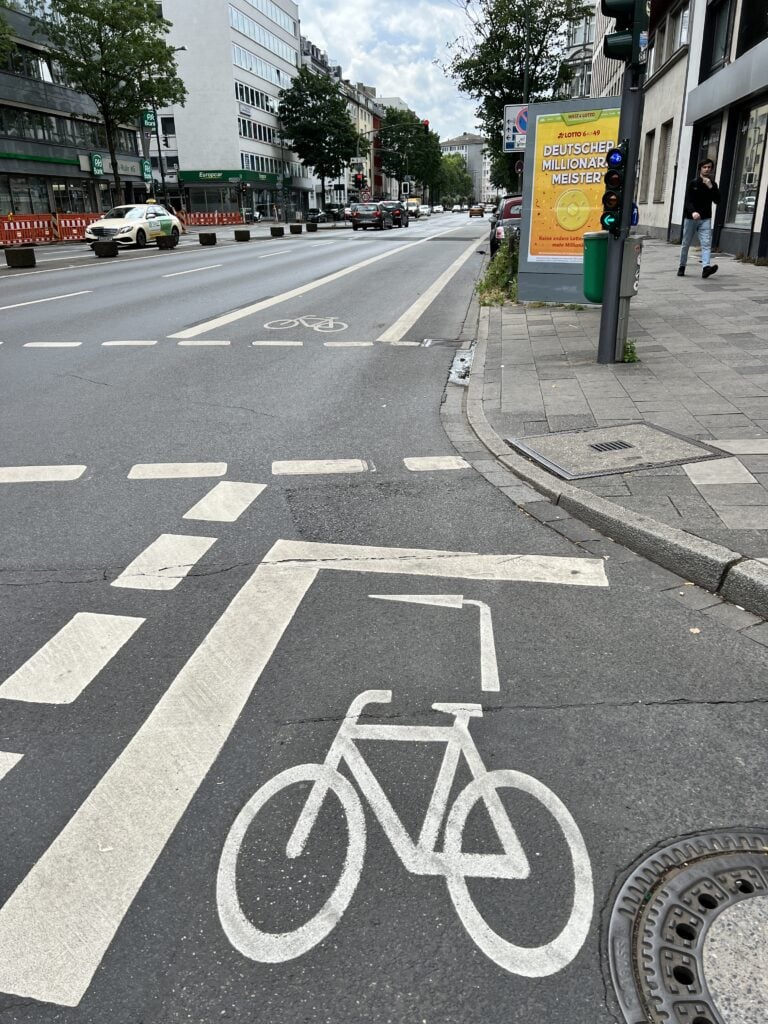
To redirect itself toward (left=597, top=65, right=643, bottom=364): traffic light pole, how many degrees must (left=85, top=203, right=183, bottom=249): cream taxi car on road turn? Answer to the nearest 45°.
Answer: approximately 45° to its left

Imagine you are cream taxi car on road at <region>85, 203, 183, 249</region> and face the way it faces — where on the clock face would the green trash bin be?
The green trash bin is roughly at 10 o'clock from the cream taxi car on road.

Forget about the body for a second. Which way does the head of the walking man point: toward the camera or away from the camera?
toward the camera

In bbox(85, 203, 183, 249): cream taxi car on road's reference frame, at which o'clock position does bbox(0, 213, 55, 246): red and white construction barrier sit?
The red and white construction barrier is roughly at 3 o'clock from the cream taxi car on road.

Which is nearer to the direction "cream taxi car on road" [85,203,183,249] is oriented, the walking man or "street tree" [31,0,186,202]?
the walking man

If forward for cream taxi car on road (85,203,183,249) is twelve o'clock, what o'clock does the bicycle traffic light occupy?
The bicycle traffic light is roughly at 10 o'clock from the cream taxi car on road.

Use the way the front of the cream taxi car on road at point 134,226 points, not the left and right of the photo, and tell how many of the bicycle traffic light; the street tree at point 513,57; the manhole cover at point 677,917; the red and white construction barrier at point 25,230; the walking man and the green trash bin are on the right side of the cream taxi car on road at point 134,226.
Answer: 1

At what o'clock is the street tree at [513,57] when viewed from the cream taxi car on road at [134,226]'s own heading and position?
The street tree is roughly at 9 o'clock from the cream taxi car on road.

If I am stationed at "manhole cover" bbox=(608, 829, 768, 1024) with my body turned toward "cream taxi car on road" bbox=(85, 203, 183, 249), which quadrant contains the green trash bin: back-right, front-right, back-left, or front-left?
front-right

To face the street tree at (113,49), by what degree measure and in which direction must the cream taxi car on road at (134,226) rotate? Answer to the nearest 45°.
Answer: approximately 135° to its right

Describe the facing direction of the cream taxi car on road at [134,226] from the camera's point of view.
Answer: facing the viewer and to the left of the viewer

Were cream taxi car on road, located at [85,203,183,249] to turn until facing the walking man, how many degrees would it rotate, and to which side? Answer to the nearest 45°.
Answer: approximately 45° to its left

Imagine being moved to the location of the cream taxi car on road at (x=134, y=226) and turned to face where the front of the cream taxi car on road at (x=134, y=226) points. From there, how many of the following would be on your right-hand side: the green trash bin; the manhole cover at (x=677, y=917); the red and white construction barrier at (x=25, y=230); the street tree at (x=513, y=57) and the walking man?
1

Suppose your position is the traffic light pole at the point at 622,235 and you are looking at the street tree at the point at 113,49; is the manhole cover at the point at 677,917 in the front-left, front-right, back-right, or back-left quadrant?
back-left

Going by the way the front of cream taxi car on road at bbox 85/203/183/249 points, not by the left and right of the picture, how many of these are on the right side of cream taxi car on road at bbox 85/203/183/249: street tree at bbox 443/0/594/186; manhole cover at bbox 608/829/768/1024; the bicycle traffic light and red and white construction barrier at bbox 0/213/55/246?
1

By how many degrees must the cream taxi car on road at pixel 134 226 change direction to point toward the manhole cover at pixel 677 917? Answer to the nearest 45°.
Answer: approximately 45° to its left

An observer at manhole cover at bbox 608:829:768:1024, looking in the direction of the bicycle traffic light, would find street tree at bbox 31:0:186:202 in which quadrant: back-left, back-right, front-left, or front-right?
front-left
